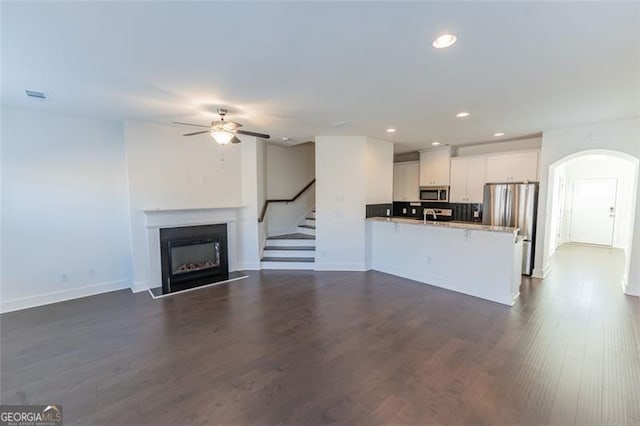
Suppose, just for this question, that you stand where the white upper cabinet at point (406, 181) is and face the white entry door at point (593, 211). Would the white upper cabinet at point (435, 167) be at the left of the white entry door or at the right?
right

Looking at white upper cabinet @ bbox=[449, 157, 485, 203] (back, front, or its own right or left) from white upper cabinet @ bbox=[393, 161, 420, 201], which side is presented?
right

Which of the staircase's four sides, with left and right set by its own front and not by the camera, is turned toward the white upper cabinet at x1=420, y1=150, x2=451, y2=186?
left

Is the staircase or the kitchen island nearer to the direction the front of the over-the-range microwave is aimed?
the kitchen island
